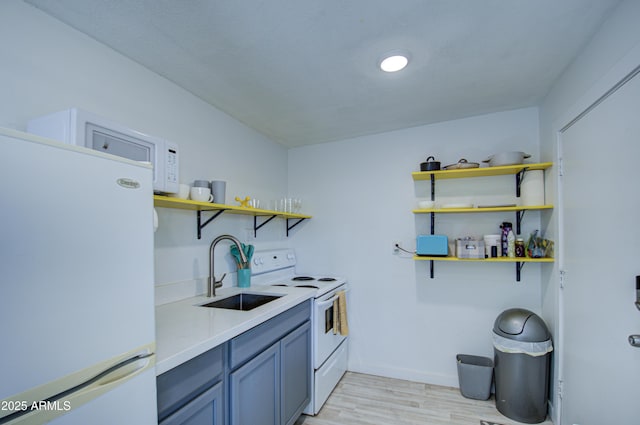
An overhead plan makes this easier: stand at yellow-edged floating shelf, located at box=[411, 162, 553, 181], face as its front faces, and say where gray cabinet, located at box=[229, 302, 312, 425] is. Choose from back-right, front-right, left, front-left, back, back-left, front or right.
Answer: front-right

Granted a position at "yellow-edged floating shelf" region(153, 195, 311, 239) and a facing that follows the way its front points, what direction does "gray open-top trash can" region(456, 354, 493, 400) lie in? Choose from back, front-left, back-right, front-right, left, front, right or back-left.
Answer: front-left

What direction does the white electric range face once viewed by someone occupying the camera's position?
facing the viewer and to the right of the viewer

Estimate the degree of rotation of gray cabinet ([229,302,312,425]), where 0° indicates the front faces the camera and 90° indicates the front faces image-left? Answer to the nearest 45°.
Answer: approximately 315°

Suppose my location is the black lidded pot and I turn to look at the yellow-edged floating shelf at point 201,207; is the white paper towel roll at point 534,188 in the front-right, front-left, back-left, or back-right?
back-left

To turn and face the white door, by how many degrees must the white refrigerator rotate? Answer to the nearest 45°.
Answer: approximately 45° to its left

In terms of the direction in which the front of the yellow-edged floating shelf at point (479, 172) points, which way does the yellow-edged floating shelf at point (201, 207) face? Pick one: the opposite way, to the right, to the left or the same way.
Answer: to the left

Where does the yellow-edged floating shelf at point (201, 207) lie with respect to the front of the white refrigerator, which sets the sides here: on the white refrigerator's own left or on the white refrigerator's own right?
on the white refrigerator's own left

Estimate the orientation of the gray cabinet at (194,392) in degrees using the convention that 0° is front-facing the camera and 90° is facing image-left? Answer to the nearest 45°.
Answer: approximately 315°

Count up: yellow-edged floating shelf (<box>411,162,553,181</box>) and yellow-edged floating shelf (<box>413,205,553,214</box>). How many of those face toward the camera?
2
